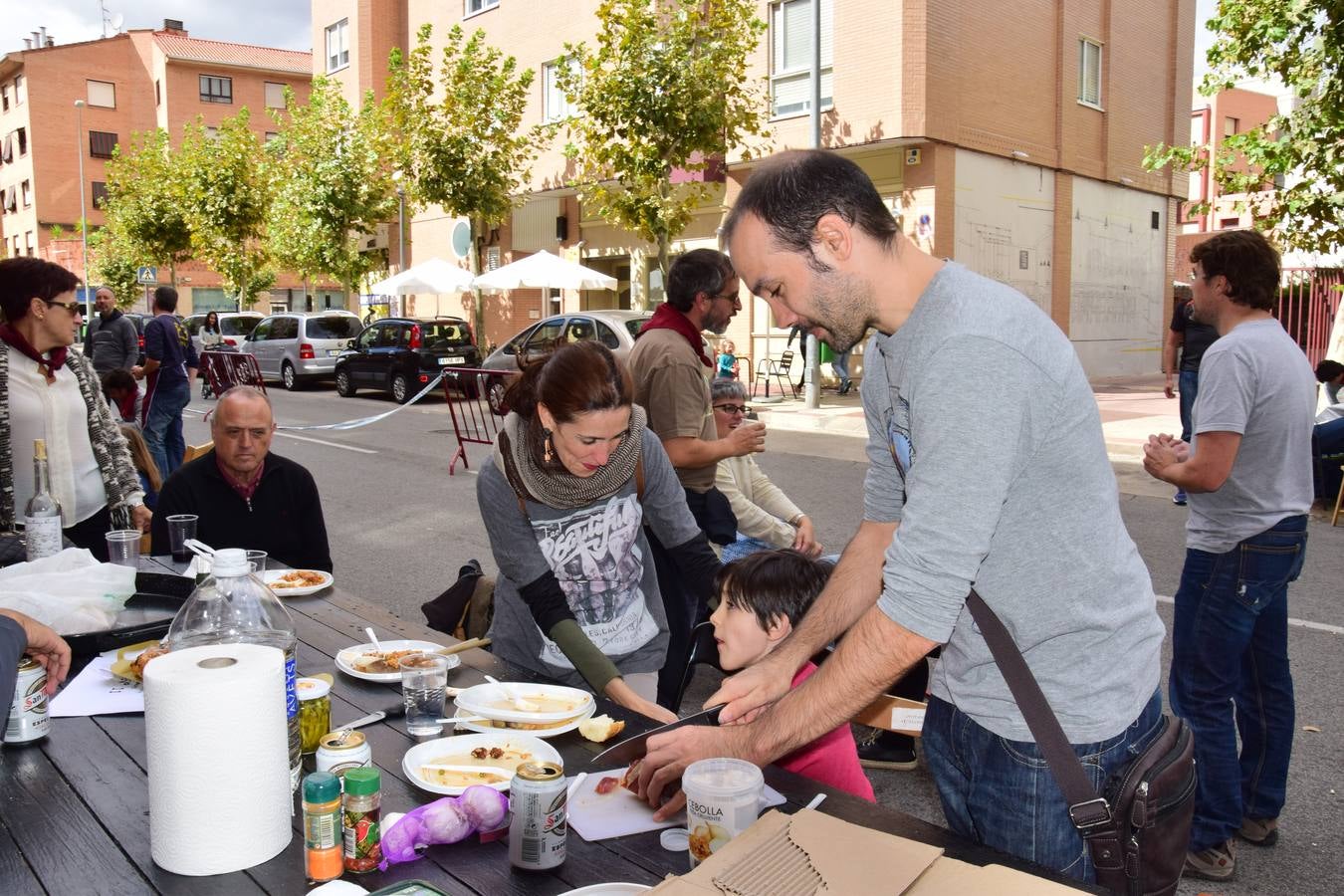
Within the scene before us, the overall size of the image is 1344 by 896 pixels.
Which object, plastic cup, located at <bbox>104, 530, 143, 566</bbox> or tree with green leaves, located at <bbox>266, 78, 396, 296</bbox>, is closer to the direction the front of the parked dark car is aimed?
the tree with green leaves

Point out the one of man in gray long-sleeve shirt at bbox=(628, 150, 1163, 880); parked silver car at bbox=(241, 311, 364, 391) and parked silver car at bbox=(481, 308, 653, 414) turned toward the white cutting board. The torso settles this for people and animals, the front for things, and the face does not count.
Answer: the man in gray long-sleeve shirt

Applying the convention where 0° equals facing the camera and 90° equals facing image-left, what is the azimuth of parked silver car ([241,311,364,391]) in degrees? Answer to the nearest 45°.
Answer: approximately 135°

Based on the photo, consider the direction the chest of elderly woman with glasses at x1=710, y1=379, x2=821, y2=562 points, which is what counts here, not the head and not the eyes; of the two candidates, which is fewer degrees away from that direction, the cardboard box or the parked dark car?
the cardboard box

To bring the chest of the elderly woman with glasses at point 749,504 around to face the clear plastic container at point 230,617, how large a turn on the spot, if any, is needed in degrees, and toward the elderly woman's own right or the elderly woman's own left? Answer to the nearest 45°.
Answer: approximately 45° to the elderly woman's own right

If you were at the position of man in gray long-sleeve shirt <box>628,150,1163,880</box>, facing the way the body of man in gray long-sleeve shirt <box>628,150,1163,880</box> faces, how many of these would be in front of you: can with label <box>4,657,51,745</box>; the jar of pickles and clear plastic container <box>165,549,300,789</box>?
3

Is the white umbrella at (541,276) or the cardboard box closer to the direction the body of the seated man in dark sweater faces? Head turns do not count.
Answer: the cardboard box

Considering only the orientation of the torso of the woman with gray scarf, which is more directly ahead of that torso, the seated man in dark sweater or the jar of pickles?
the jar of pickles

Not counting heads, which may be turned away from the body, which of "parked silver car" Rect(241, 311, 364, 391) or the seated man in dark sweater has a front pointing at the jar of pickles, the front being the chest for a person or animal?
the seated man in dark sweater

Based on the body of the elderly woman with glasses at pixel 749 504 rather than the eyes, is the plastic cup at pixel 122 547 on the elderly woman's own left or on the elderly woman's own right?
on the elderly woman's own right

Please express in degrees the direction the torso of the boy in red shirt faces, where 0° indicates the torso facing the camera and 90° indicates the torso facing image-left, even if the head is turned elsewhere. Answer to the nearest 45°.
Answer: approximately 90°

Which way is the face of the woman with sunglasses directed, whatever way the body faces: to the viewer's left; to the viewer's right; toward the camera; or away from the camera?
to the viewer's right
